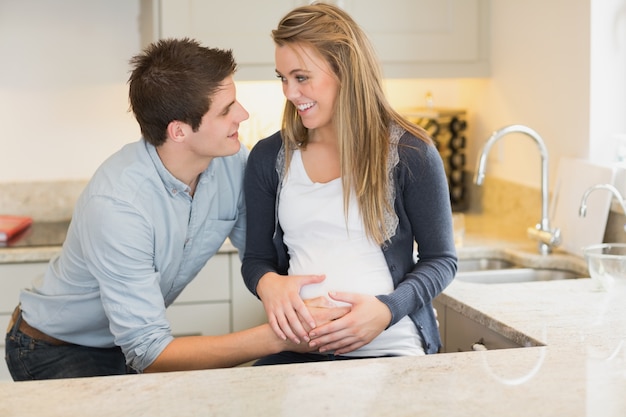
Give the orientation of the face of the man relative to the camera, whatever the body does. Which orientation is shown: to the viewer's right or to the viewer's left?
to the viewer's right

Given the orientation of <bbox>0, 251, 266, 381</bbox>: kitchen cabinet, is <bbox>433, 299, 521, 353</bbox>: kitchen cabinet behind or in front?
in front

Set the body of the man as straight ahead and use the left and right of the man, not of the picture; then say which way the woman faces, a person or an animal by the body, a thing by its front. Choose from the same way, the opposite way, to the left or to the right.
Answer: to the right

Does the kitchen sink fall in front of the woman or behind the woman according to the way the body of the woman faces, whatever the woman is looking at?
behind

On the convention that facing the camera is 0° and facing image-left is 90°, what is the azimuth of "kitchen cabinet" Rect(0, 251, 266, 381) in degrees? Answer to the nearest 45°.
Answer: approximately 0°

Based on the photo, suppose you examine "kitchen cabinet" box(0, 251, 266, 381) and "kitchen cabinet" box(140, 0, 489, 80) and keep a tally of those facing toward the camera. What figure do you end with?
2
